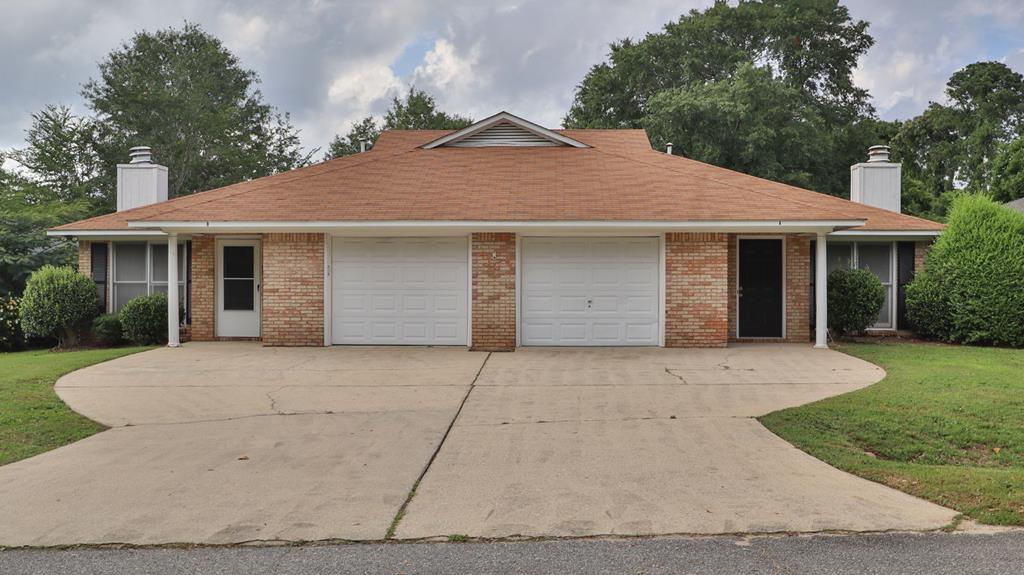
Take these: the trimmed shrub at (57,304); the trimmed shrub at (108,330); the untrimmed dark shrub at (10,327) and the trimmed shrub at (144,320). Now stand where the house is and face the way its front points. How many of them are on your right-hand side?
4

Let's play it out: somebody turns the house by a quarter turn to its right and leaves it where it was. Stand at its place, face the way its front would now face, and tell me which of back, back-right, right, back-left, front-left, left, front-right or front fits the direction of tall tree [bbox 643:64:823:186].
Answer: back-right

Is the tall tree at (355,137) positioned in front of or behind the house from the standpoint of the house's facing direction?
behind

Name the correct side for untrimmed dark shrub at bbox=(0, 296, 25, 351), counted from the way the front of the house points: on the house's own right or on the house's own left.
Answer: on the house's own right

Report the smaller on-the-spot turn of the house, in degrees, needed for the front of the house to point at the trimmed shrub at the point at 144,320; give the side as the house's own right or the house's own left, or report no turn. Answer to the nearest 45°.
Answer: approximately 90° to the house's own right

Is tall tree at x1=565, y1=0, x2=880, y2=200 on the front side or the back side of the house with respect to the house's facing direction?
on the back side

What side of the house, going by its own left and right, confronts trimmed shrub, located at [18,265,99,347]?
right

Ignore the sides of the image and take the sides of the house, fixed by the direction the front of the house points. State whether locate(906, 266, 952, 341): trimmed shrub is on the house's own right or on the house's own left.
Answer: on the house's own left

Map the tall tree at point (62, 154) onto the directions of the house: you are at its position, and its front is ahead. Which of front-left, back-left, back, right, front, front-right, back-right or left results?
back-right

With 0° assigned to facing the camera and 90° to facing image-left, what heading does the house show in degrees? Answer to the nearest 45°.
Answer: approximately 0°

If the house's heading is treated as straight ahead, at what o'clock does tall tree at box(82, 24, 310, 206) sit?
The tall tree is roughly at 5 o'clock from the house.

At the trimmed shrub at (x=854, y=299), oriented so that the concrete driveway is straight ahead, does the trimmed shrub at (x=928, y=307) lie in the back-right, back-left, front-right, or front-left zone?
back-left

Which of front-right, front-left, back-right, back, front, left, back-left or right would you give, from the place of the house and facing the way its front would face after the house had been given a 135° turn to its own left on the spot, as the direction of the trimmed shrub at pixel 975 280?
front-right

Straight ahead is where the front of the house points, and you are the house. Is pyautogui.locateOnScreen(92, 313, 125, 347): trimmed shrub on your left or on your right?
on your right

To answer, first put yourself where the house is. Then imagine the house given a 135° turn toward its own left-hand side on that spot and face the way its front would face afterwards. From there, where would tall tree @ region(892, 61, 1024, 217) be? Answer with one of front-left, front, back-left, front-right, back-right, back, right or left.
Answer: front
